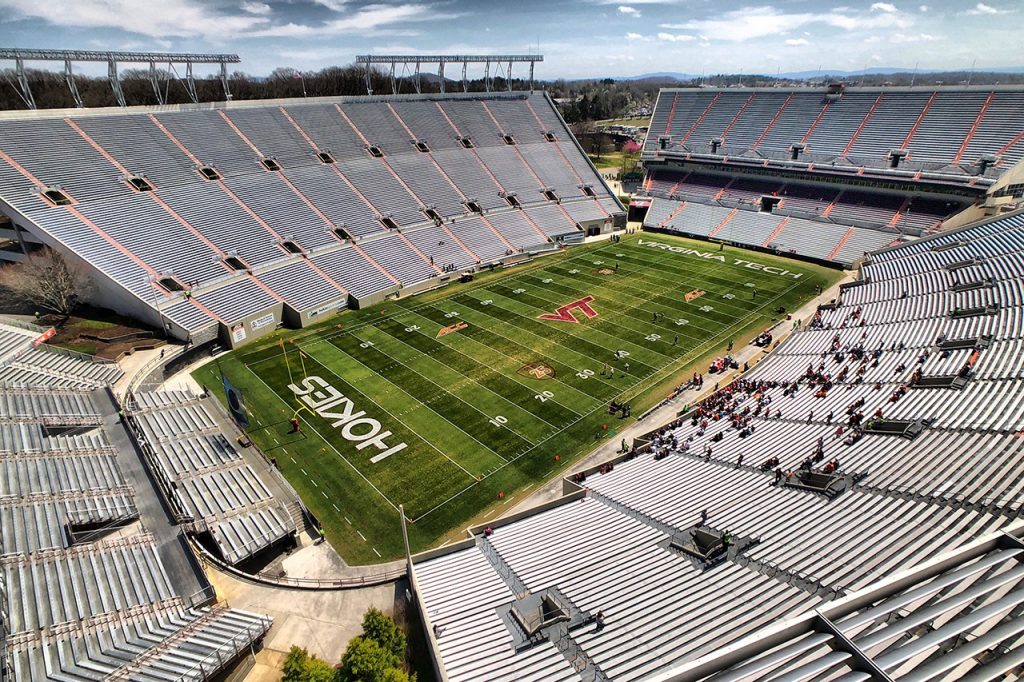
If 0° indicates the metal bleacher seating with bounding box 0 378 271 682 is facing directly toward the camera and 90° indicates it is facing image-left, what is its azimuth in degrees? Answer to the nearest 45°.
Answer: approximately 270°

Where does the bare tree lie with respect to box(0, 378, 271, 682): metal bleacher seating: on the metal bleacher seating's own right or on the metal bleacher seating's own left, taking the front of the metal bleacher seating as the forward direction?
on the metal bleacher seating's own left
